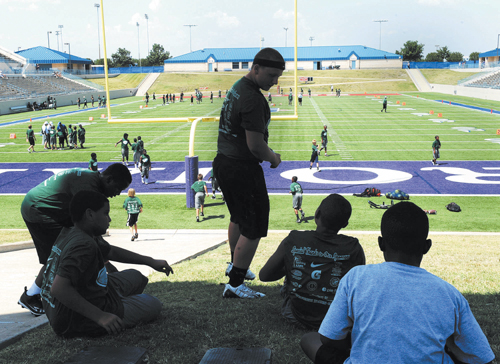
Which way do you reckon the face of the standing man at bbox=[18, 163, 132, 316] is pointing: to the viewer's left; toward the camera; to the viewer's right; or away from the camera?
to the viewer's right

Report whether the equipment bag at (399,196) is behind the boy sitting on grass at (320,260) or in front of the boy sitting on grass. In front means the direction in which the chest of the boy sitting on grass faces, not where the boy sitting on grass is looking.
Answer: in front

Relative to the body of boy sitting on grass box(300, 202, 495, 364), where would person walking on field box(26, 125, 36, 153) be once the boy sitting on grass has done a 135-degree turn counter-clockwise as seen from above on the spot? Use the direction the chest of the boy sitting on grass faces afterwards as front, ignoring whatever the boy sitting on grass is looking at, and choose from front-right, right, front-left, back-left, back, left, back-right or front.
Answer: right

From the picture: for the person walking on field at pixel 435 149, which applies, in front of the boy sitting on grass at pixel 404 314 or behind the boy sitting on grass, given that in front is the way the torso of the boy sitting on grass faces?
in front

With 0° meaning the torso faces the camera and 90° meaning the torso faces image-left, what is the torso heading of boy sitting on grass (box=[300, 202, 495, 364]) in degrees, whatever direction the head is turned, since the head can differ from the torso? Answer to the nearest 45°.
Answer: approximately 180°

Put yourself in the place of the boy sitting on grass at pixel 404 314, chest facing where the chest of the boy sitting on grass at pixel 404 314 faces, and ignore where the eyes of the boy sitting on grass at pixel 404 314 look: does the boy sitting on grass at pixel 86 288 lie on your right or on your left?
on your left

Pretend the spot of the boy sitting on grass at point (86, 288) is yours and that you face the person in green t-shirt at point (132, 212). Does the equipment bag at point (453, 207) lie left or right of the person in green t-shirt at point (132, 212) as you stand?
right

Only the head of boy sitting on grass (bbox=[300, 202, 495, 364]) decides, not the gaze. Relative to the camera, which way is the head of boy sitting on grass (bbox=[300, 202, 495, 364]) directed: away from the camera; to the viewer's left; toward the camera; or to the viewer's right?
away from the camera

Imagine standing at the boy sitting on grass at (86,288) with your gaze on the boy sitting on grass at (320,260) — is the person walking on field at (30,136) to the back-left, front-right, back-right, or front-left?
back-left

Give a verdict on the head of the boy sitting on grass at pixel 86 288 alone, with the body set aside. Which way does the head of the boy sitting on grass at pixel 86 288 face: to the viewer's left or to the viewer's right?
to the viewer's right

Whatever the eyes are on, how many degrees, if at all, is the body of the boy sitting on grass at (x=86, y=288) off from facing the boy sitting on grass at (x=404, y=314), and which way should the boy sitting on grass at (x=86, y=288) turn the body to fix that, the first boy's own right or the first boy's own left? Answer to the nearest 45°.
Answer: approximately 45° to the first boy's own right

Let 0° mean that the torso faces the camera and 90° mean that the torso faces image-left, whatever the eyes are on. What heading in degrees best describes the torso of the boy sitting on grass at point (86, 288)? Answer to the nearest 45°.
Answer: approximately 270°
